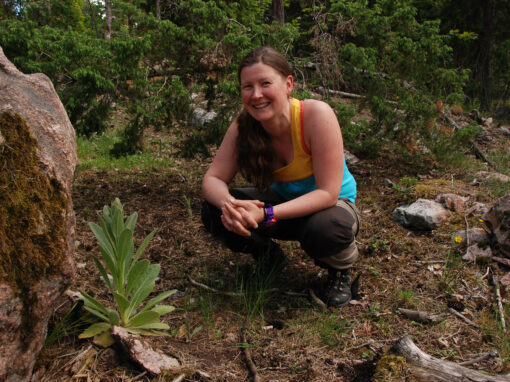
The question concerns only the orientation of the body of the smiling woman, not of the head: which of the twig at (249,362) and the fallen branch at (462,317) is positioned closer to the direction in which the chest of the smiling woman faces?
the twig

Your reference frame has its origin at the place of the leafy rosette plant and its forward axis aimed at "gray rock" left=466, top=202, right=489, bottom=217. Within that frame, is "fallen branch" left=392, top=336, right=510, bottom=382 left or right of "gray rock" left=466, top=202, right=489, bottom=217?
right

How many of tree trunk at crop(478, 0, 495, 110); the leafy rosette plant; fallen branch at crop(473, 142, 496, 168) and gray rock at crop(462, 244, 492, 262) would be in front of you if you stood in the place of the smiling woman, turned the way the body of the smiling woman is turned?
1

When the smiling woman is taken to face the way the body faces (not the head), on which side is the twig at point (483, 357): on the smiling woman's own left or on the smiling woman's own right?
on the smiling woman's own left

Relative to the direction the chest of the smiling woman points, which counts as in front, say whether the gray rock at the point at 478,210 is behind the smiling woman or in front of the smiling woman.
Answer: behind

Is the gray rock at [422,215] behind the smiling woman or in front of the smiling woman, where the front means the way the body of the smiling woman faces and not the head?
behind

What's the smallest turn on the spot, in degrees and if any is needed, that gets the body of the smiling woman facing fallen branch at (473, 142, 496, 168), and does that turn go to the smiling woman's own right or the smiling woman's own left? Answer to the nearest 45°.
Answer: approximately 180°

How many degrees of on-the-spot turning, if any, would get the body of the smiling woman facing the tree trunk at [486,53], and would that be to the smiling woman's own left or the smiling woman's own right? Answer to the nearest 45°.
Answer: approximately 180°

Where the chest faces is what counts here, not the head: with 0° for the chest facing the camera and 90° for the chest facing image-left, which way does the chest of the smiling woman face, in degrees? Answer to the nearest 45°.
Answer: approximately 45°

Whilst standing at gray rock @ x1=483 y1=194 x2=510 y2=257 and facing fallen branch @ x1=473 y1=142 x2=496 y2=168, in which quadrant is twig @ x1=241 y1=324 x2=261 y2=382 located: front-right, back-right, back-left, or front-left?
back-left

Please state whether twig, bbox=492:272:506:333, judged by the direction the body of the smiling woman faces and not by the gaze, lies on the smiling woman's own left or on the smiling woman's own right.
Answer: on the smiling woman's own left

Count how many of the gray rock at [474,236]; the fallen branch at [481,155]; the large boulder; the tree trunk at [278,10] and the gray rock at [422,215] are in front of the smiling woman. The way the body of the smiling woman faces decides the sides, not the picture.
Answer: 1

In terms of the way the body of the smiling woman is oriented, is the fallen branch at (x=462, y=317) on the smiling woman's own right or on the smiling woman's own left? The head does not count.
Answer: on the smiling woman's own left

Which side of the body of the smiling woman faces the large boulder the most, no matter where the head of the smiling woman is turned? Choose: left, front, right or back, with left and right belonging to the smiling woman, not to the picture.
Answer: front

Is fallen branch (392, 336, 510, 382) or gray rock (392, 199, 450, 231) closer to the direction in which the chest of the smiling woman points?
the fallen branch
